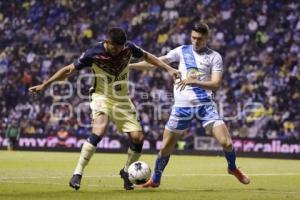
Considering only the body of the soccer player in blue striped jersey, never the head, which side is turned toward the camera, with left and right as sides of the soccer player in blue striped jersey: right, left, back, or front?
front

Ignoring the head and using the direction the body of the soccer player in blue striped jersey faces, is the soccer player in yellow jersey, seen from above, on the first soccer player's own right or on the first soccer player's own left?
on the first soccer player's own right

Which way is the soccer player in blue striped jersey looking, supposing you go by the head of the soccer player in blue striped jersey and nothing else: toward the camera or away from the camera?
toward the camera

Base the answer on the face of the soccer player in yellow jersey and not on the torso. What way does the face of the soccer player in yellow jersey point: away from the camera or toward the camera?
toward the camera
